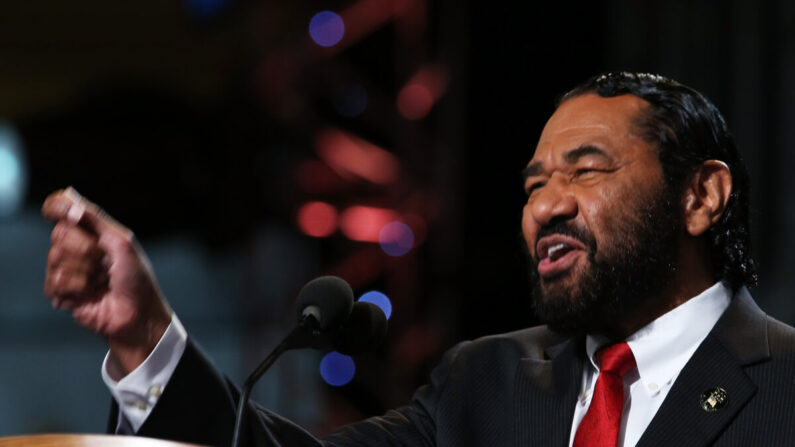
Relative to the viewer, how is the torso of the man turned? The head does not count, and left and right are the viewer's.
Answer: facing the viewer and to the left of the viewer

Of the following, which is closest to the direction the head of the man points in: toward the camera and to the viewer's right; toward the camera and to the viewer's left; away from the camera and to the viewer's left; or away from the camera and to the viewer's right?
toward the camera and to the viewer's left

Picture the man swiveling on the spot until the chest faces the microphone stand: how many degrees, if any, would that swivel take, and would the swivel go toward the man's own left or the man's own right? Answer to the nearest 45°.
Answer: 0° — they already face it

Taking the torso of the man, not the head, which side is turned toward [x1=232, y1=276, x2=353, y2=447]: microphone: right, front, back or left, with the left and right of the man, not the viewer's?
front
